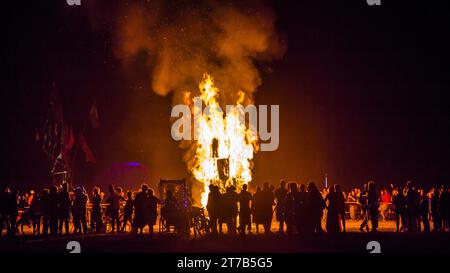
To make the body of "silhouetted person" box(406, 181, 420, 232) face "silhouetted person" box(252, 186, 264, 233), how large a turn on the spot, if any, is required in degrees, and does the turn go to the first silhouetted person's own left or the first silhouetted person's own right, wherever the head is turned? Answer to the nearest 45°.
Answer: approximately 45° to the first silhouetted person's own left

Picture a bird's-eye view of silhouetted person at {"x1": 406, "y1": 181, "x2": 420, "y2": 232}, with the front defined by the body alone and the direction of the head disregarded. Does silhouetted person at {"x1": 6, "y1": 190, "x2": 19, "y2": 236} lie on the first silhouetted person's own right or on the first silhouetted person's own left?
on the first silhouetted person's own left

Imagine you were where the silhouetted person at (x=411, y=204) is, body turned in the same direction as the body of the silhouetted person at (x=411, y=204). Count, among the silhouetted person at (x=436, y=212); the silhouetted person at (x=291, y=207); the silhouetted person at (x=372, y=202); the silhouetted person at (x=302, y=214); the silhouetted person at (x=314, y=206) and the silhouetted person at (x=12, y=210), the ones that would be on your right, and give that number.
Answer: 1

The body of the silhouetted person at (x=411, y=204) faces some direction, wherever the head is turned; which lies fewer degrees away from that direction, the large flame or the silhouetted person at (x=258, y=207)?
the large flame

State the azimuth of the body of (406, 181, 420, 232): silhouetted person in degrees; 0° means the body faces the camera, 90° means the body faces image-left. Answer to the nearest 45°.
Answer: approximately 135°

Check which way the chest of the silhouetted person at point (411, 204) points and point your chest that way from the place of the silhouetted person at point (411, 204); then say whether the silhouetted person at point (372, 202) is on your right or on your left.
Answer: on your left

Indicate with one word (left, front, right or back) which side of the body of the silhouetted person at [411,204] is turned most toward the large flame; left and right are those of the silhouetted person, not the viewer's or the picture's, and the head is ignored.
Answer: front

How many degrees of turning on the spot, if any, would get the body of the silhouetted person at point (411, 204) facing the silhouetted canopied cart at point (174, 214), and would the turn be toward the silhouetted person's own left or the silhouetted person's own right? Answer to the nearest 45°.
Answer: approximately 45° to the silhouetted person's own left

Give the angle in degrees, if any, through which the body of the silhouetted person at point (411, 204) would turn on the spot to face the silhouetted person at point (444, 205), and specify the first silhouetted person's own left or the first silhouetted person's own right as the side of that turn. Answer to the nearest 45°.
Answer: approximately 90° to the first silhouetted person's own right

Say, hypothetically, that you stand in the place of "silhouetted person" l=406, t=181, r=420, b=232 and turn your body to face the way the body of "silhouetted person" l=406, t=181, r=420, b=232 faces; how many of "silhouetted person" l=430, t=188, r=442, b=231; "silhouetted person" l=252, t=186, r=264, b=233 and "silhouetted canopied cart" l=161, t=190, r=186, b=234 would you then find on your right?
1

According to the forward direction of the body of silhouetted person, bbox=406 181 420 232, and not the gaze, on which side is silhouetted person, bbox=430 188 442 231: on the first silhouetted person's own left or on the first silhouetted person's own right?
on the first silhouetted person's own right

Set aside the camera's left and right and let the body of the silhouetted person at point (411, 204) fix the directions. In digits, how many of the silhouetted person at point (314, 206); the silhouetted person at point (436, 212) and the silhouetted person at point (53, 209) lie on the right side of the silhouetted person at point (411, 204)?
1

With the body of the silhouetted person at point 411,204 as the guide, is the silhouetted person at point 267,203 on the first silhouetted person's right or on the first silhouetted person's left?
on the first silhouetted person's left

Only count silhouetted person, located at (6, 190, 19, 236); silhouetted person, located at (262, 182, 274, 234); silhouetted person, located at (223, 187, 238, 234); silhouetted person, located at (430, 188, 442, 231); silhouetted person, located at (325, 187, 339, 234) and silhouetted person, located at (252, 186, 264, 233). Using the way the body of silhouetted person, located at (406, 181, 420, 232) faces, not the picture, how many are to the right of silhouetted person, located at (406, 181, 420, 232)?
1
